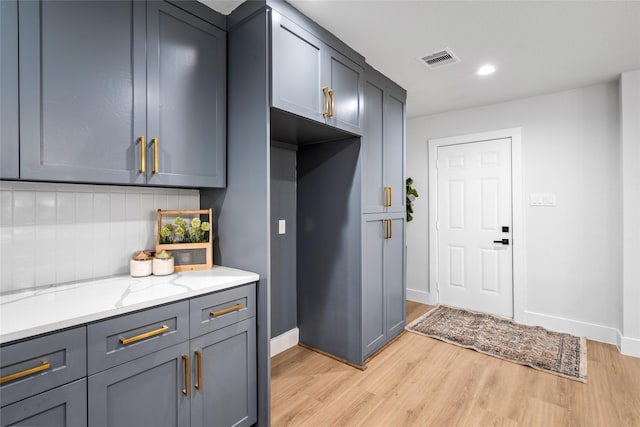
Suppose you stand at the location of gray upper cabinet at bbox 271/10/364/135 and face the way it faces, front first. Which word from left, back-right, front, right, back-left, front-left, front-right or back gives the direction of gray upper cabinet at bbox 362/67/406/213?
left

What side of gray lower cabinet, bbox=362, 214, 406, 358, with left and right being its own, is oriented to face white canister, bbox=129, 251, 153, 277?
right

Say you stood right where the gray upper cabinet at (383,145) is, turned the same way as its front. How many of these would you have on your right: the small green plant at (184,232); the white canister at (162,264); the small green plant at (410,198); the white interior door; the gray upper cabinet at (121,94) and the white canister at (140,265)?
4

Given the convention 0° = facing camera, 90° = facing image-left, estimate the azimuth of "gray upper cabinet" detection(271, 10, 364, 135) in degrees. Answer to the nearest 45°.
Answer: approximately 315°

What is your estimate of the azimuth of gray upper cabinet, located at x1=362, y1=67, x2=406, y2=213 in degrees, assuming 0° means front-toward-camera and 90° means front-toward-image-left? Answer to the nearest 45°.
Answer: approximately 315°

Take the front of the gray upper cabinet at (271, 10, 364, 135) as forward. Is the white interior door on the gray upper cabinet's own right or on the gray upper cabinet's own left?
on the gray upper cabinet's own left
